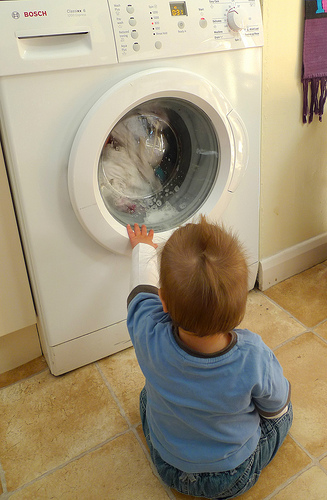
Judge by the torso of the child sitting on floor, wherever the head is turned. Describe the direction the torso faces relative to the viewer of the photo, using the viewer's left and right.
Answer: facing away from the viewer

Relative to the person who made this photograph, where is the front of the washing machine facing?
facing the viewer and to the right of the viewer

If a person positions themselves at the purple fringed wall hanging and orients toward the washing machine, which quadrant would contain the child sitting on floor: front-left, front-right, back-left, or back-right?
front-left

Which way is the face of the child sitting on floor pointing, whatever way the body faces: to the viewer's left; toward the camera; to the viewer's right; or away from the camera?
away from the camera

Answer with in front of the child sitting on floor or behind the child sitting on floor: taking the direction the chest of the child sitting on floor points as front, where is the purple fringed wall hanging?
in front

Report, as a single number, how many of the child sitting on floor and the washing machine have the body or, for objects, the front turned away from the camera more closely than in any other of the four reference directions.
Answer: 1

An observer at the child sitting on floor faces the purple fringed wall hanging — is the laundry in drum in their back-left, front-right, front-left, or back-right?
front-left

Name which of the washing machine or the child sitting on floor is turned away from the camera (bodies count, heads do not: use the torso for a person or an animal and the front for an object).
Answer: the child sitting on floor

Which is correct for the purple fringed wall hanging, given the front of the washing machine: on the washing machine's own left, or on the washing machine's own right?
on the washing machine's own left
